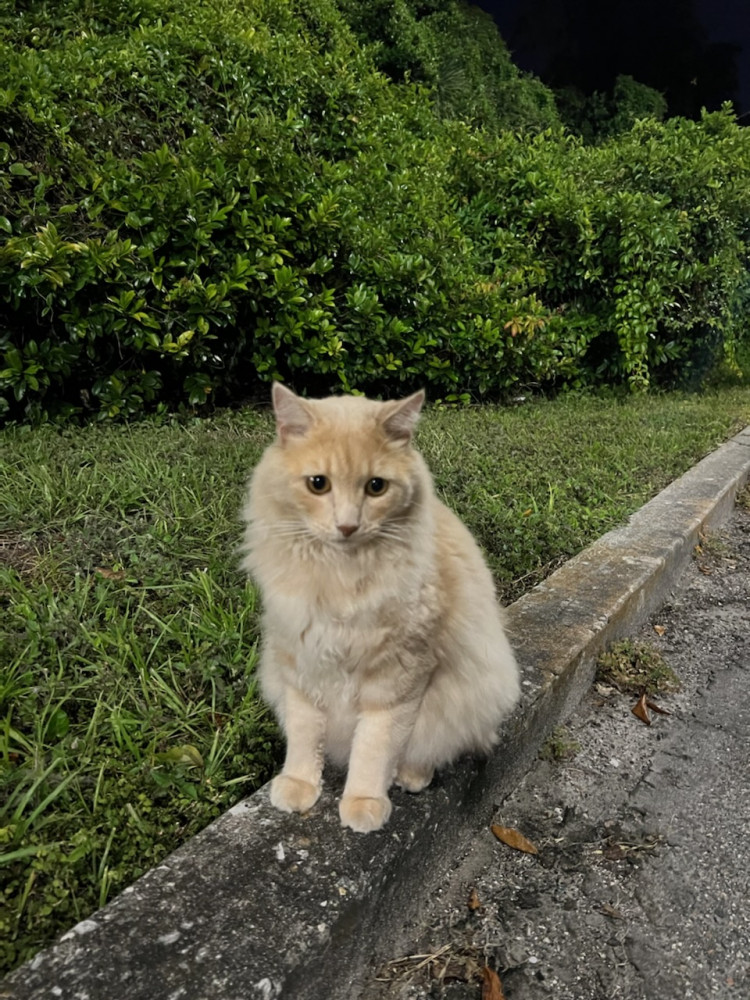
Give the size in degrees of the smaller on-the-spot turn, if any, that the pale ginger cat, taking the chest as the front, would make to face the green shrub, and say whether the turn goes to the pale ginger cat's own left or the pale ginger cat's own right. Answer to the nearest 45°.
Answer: approximately 135° to the pale ginger cat's own right

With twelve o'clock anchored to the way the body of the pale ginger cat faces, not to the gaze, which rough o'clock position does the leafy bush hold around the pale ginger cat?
The leafy bush is roughly at 5 o'clock from the pale ginger cat.

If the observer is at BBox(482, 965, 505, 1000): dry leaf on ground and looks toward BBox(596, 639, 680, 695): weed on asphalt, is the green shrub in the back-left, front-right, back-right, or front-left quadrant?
front-left

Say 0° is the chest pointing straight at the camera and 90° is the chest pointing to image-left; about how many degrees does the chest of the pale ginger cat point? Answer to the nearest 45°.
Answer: approximately 45°

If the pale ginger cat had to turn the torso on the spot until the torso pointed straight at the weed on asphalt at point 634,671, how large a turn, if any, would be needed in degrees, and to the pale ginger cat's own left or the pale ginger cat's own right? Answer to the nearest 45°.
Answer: approximately 180°

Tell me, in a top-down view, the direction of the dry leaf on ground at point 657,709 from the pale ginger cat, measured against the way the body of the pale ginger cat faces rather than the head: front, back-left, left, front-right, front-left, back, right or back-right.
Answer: back
